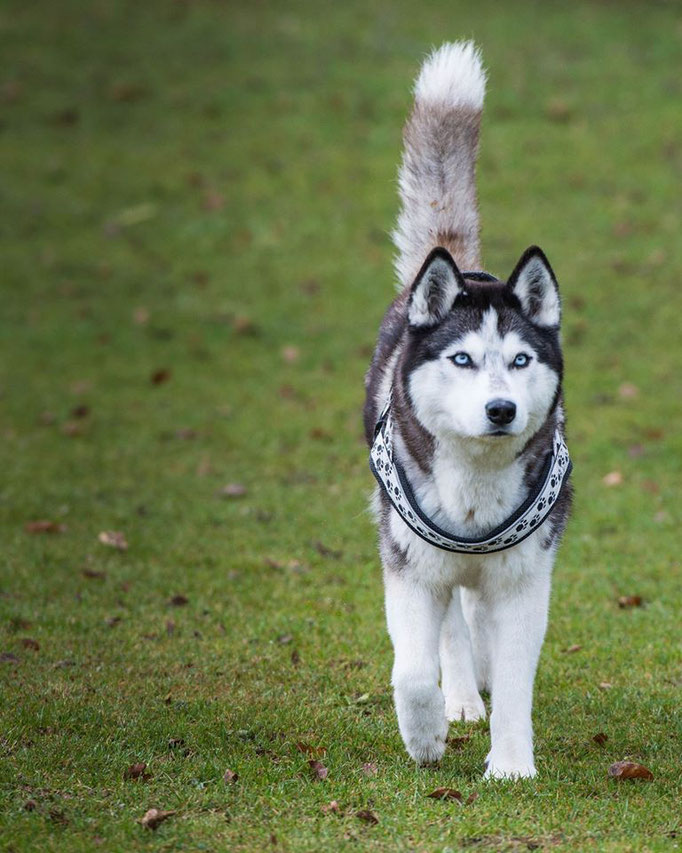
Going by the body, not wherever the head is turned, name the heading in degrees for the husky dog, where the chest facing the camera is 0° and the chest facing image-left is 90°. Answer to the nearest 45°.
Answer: approximately 0°

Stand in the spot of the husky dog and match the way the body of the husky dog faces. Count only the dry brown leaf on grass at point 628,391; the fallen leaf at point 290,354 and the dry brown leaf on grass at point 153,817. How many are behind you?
2

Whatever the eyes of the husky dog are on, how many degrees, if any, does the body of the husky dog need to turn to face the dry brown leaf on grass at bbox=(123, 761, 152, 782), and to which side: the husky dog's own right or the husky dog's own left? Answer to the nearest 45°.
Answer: approximately 90° to the husky dog's own right

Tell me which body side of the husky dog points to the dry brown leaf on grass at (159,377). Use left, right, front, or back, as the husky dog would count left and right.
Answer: back

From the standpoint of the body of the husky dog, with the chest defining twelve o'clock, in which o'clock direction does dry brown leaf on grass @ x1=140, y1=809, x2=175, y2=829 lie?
The dry brown leaf on grass is roughly at 2 o'clock from the husky dog.

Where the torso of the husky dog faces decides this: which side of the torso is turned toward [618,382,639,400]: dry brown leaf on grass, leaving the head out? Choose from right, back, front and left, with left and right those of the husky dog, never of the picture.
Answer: back

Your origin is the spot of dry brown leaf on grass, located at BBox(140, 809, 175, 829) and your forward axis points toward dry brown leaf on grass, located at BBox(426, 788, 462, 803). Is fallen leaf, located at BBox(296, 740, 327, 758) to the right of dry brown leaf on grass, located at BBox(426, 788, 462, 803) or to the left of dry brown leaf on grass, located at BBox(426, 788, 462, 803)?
left

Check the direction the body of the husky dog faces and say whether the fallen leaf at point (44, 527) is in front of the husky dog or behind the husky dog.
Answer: behind
